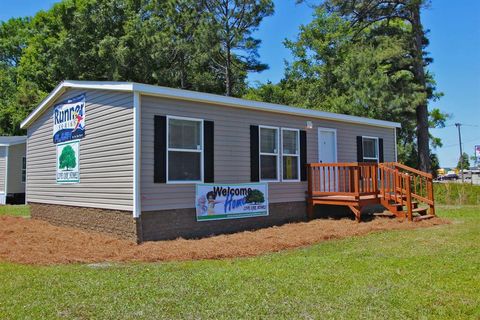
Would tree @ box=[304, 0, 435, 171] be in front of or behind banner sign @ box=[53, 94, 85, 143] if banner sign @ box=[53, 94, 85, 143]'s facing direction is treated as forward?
behind

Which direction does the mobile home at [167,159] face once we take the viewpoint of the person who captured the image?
facing the viewer and to the right of the viewer

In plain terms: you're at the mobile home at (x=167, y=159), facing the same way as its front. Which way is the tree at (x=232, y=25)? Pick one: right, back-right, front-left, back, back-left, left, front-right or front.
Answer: back-left

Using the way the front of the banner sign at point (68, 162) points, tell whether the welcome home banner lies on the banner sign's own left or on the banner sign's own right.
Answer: on the banner sign's own left

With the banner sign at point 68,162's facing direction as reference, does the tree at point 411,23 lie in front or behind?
behind

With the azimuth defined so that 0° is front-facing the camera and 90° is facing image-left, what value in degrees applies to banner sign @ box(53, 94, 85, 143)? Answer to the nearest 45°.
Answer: approximately 45°

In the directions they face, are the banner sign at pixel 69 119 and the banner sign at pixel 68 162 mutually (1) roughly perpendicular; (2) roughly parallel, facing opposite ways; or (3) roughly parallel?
roughly parallel

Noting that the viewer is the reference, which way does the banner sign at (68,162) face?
facing the viewer and to the left of the viewer

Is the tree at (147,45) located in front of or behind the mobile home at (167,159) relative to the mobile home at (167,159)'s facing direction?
behind

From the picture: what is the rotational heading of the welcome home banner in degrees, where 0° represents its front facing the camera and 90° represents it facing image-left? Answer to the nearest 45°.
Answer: approximately 315°

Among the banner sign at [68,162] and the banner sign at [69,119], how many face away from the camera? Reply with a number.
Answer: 0

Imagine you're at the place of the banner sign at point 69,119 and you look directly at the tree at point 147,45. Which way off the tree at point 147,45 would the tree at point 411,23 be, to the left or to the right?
right

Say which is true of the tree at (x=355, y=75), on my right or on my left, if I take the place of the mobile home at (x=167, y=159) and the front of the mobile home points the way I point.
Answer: on my left

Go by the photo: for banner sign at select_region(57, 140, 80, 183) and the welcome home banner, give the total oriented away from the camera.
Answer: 0

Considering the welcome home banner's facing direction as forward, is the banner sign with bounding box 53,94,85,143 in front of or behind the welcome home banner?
behind
